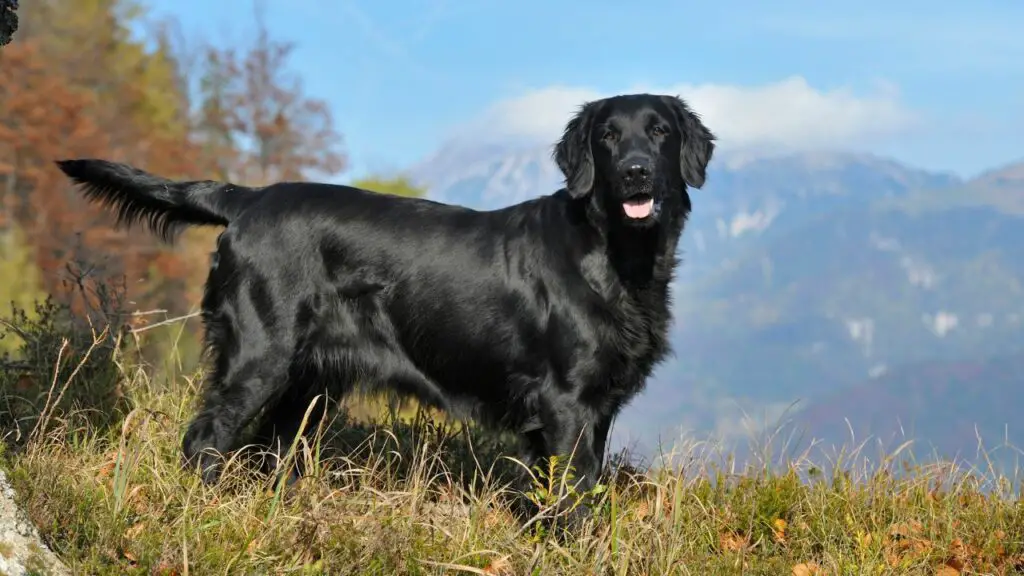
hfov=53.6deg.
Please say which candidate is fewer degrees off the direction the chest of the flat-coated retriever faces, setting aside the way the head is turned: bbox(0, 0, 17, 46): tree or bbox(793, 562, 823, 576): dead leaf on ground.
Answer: the dead leaf on ground

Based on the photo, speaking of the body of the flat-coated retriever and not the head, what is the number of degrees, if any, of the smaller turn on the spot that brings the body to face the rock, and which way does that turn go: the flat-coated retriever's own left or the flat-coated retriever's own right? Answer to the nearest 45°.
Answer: approximately 135° to the flat-coated retriever's own right

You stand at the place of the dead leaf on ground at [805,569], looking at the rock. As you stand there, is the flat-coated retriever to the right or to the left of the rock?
right

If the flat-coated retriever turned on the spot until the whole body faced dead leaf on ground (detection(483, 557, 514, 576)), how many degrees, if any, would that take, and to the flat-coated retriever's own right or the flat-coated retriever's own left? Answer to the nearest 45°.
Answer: approximately 90° to the flat-coated retriever's own right

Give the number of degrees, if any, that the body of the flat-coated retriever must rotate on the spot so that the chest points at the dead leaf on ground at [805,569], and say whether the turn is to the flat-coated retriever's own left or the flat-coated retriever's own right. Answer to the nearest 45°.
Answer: approximately 45° to the flat-coated retriever's own right

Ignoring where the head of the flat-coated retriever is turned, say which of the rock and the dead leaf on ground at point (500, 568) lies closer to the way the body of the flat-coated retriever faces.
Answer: the dead leaf on ground

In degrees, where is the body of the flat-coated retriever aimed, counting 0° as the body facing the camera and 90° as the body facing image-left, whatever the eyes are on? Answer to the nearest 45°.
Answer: approximately 270°

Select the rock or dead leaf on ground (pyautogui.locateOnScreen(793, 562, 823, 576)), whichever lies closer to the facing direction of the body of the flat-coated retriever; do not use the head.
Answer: the dead leaf on ground

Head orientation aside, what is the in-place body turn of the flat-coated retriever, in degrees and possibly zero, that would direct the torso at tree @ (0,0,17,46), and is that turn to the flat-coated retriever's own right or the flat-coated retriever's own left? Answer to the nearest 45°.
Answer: approximately 180°
